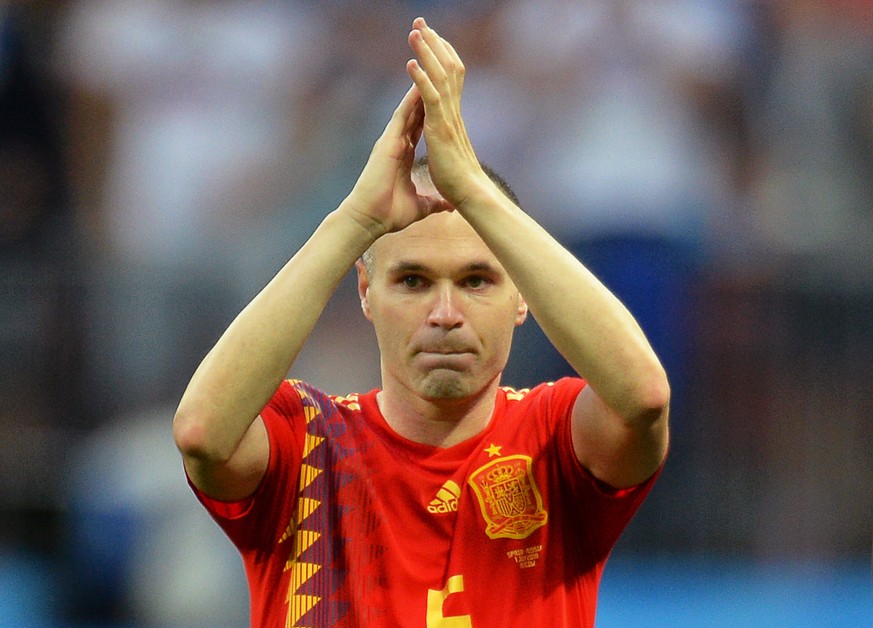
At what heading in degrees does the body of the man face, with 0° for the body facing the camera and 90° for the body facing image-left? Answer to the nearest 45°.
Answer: approximately 0°
